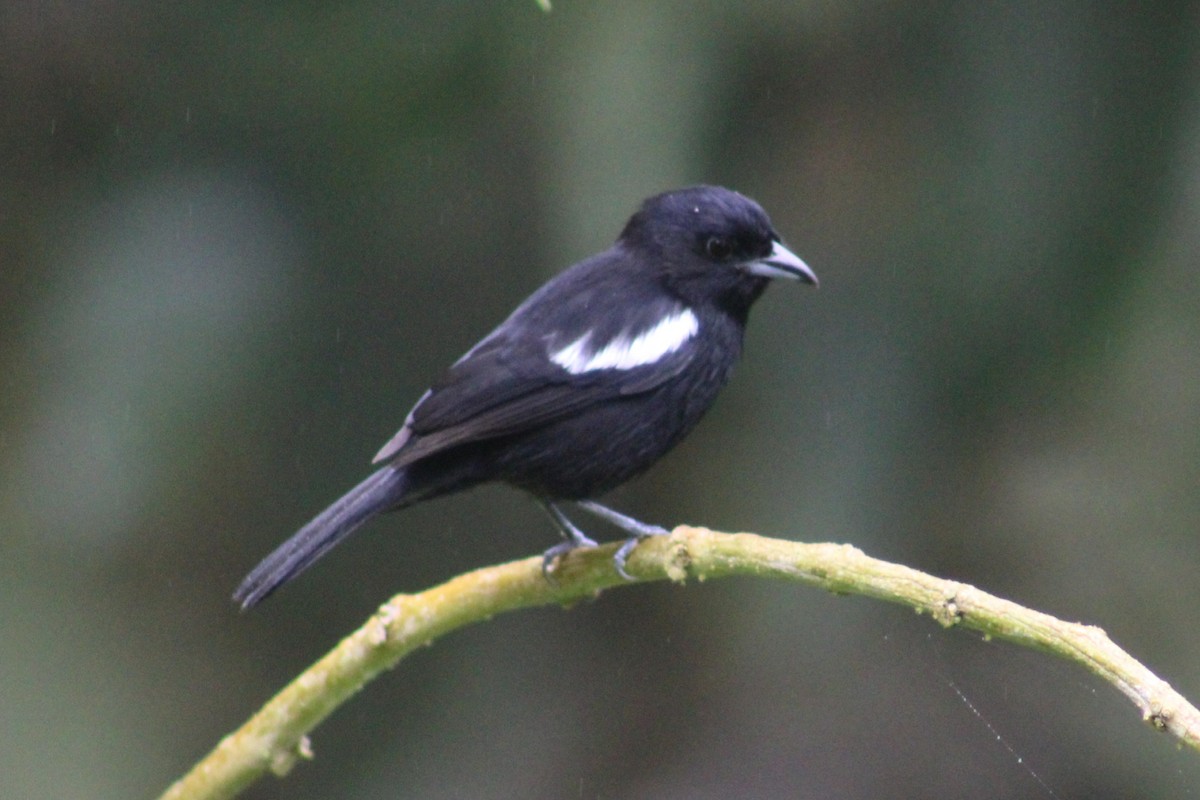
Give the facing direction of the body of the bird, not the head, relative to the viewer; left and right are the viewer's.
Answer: facing to the right of the viewer
